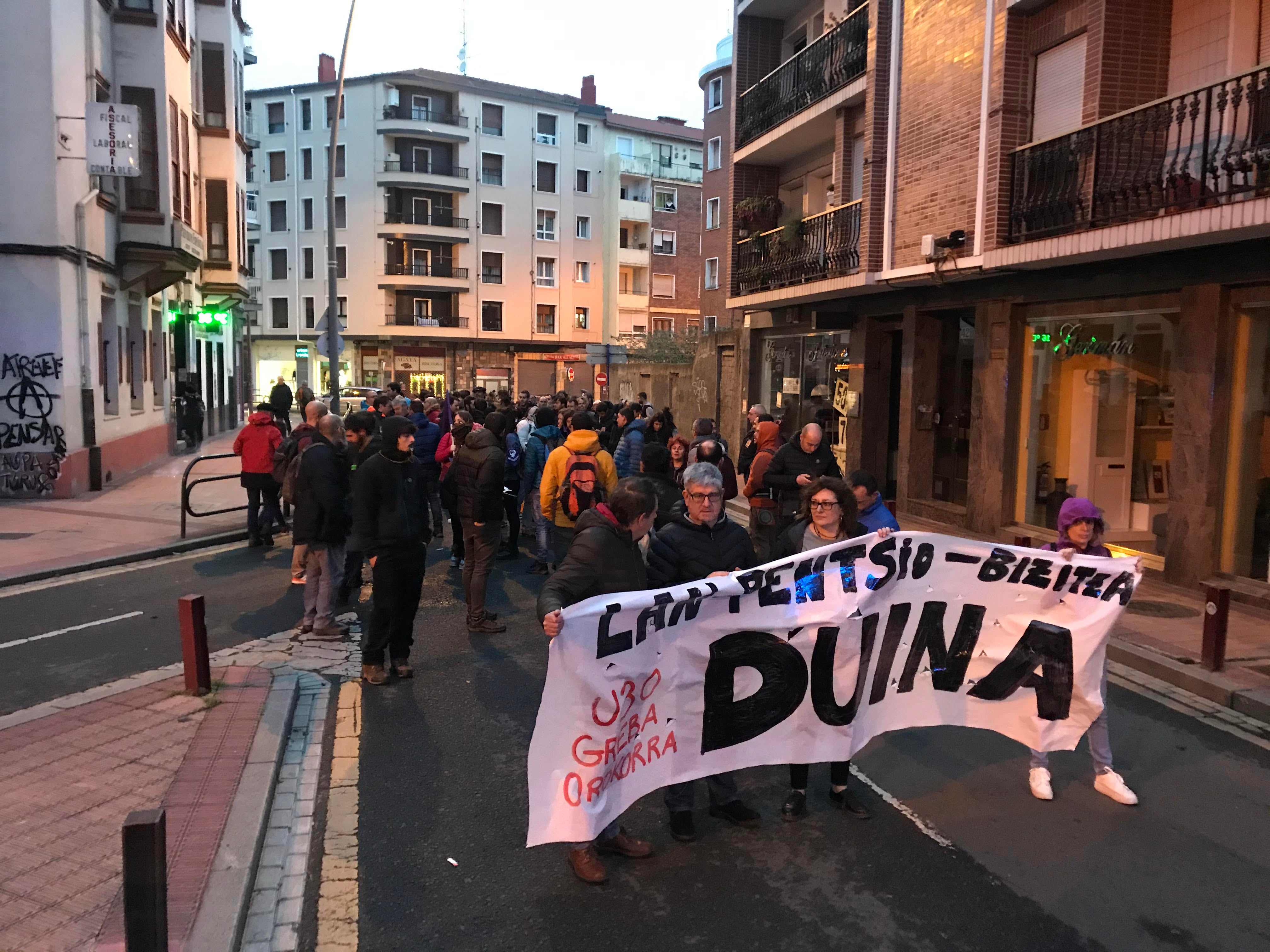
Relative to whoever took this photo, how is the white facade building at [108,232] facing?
facing to the right of the viewer

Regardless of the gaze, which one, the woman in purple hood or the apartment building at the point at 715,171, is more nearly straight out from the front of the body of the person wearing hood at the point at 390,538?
the woman in purple hood

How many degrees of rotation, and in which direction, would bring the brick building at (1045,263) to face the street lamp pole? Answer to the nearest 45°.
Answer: approximately 45° to its right

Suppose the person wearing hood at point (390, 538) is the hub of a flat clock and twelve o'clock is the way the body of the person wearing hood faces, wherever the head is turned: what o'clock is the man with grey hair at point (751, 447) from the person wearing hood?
The man with grey hair is roughly at 9 o'clock from the person wearing hood.

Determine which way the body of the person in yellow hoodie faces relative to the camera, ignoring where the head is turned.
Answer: away from the camera

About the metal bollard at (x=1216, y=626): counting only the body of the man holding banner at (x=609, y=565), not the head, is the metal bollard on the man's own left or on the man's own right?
on the man's own left

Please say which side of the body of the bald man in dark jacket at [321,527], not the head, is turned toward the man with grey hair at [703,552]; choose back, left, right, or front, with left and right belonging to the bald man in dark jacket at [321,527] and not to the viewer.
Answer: right

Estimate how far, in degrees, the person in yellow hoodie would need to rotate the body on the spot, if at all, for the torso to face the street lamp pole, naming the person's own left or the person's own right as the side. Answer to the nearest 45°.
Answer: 0° — they already face it

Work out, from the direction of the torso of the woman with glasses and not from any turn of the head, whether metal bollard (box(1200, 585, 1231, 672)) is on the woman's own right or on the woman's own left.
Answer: on the woman's own left
